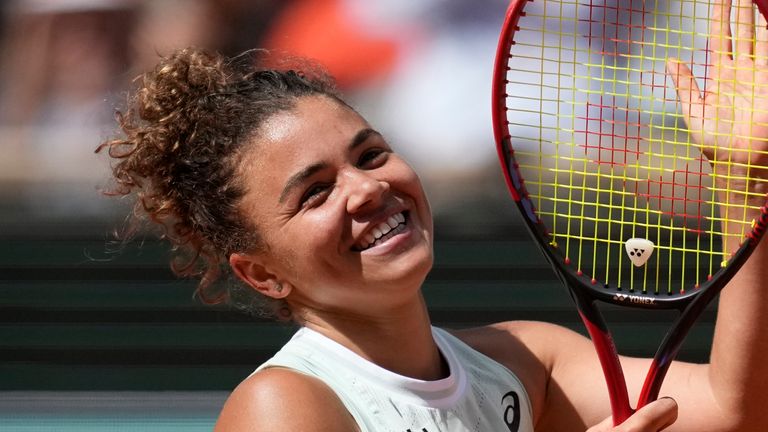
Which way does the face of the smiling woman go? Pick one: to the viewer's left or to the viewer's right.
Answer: to the viewer's right

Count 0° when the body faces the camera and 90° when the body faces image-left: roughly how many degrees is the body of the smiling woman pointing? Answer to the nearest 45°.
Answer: approximately 315°
